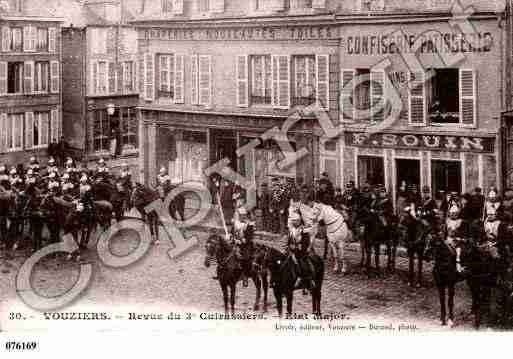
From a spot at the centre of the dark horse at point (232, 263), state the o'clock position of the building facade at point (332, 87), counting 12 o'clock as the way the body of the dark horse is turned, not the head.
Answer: The building facade is roughly at 5 o'clock from the dark horse.

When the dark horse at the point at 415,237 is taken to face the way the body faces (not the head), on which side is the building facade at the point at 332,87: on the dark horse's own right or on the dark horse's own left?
on the dark horse's own right

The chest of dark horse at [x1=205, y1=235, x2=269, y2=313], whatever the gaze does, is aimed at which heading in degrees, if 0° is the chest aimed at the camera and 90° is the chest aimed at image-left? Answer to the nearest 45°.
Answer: approximately 45°

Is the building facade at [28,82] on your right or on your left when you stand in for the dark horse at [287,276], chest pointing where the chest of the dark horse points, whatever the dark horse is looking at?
on your right

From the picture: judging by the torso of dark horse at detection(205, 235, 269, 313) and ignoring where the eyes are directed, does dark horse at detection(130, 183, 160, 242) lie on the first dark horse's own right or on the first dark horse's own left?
on the first dark horse's own right
